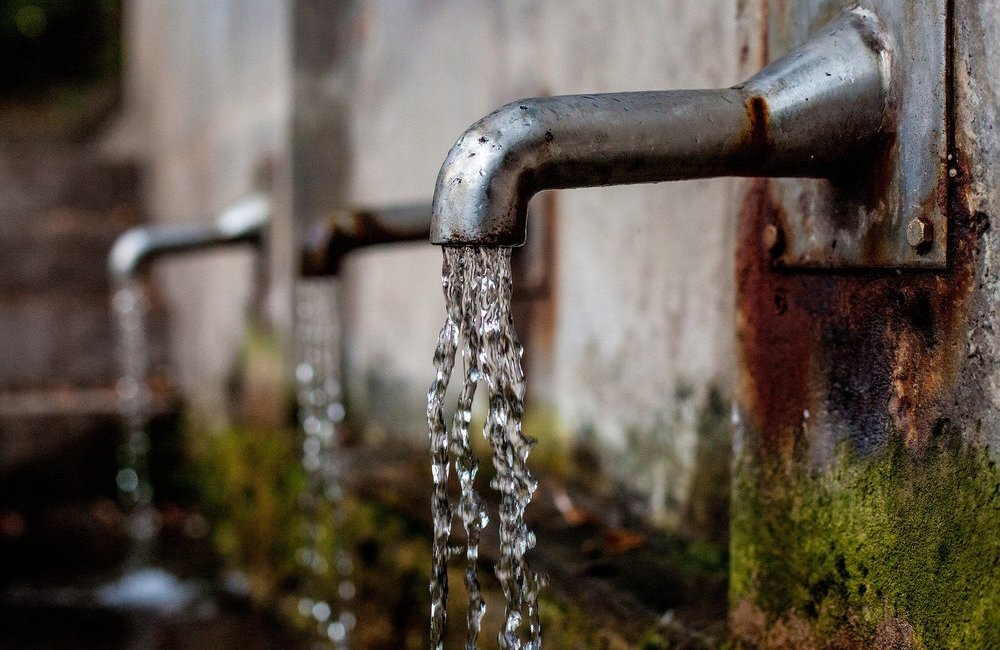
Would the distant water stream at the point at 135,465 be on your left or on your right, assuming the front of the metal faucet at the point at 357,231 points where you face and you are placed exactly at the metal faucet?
on your right

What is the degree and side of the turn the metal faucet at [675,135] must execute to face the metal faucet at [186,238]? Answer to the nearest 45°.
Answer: approximately 45° to its right

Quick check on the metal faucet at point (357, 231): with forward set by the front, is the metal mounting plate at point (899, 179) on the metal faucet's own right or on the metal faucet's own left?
on the metal faucet's own left

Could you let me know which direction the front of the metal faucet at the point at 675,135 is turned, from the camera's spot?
facing to the left of the viewer

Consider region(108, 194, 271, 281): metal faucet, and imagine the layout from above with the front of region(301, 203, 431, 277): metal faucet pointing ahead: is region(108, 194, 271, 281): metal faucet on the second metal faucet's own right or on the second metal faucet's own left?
on the second metal faucet's own right

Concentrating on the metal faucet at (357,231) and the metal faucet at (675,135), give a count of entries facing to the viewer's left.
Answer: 2

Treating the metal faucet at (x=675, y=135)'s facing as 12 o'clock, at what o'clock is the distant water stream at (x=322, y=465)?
The distant water stream is roughly at 2 o'clock from the metal faucet.

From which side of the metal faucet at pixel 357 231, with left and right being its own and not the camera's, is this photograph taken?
left

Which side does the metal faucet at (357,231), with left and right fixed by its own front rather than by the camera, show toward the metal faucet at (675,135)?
left

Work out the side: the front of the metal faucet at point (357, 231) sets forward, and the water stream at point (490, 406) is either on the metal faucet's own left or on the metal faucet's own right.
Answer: on the metal faucet's own left
